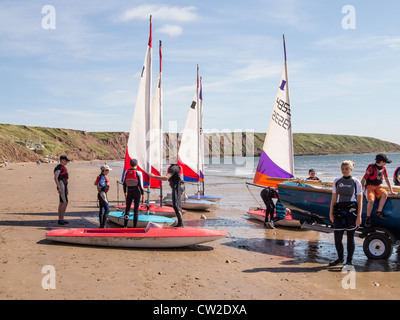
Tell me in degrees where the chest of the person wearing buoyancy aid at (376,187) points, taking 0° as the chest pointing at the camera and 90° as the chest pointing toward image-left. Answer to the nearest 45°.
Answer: approximately 315°

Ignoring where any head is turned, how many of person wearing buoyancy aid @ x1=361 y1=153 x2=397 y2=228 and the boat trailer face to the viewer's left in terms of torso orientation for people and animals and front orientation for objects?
1

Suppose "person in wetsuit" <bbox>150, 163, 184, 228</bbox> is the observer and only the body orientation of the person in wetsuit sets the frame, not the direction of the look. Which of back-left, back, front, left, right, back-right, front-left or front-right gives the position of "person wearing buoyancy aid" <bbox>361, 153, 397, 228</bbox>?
back-left

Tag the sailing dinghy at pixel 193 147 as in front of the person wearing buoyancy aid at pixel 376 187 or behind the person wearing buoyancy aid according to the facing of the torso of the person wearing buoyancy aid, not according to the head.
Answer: behind

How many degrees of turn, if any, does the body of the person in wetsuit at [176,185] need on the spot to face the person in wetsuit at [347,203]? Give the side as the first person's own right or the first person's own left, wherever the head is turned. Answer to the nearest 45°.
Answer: approximately 135° to the first person's own left

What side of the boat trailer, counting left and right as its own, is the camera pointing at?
left
